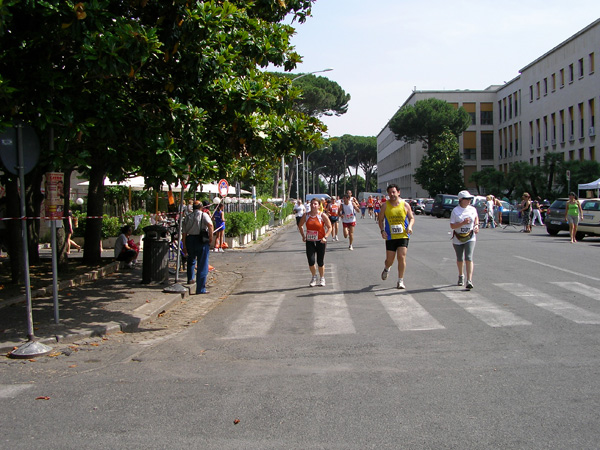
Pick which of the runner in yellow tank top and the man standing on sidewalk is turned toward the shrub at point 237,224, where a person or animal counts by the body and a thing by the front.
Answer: the man standing on sidewalk

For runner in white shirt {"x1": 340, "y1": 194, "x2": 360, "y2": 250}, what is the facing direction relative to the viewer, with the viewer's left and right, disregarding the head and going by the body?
facing the viewer

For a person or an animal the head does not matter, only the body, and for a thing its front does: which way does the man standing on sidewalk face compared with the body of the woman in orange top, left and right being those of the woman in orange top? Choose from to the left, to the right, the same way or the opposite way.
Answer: the opposite way

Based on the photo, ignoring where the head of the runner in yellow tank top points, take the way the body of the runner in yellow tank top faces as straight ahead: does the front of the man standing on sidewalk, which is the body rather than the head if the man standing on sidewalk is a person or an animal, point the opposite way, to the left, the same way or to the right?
the opposite way

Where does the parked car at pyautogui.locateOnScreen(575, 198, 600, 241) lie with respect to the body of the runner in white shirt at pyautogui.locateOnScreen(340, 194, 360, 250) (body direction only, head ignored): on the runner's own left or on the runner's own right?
on the runner's own left

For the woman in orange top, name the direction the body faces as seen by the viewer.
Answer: toward the camera

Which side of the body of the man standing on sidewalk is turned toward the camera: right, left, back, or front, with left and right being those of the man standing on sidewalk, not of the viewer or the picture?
back

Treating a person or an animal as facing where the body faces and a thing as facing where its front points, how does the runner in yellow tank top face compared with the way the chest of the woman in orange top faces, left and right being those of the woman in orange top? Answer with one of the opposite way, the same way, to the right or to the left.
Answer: the same way

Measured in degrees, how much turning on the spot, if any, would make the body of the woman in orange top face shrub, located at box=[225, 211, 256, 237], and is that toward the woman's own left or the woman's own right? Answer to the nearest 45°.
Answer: approximately 180°

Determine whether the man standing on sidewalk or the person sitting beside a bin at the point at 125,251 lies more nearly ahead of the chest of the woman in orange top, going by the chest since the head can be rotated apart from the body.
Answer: the man standing on sidewalk

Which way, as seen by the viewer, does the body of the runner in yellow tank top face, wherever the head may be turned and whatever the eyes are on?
toward the camera

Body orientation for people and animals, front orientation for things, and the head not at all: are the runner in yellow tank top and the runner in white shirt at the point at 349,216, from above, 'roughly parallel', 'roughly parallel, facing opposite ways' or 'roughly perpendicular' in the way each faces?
roughly parallel

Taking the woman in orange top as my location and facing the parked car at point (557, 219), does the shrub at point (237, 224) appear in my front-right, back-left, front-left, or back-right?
front-left
